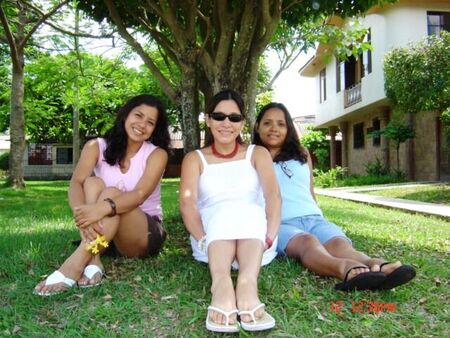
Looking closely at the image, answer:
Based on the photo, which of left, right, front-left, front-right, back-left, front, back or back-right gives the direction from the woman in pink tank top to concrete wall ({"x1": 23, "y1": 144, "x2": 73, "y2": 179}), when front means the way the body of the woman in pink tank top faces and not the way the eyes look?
back-right

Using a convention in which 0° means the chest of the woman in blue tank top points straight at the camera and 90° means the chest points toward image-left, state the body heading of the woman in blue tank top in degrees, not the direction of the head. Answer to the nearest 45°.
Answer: approximately 315°

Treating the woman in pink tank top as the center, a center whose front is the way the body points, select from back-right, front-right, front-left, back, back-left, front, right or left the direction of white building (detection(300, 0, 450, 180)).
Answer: back

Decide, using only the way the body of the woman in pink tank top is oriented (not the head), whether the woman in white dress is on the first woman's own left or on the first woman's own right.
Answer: on the first woman's own left

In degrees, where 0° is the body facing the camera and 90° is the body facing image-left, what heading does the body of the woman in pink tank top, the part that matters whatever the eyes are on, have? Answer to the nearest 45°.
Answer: approximately 45°

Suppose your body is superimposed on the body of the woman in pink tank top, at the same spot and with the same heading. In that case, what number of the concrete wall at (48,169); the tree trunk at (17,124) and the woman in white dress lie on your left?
1

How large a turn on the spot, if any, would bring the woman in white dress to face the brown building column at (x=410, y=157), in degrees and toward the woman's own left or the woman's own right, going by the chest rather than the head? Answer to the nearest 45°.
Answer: approximately 135° to the woman's own left

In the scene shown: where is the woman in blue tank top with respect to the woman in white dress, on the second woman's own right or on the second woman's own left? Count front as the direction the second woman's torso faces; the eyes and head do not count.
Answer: on the second woman's own left

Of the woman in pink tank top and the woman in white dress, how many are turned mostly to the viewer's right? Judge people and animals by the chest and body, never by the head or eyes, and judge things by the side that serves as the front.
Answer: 0

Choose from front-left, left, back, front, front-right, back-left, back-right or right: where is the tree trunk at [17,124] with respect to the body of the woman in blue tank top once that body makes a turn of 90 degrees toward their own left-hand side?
left

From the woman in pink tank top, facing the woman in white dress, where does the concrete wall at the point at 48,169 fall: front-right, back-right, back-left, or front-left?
back-left

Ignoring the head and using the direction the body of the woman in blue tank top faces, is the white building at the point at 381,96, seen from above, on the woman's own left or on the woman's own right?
on the woman's own left

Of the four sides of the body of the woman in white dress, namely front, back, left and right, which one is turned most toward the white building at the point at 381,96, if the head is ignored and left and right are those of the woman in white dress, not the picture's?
back

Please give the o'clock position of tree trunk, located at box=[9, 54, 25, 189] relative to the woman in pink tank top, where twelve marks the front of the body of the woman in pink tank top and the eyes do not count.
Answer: The tree trunk is roughly at 4 o'clock from the woman in pink tank top.
